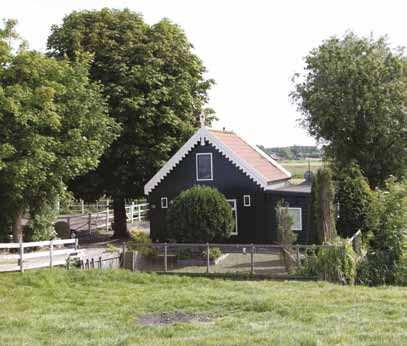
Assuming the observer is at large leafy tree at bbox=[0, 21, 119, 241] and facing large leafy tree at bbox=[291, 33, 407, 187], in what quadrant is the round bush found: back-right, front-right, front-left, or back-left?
front-right

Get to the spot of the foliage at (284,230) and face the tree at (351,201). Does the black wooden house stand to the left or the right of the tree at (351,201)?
left

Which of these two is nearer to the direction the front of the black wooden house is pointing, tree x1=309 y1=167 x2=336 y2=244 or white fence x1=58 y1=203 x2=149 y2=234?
the tree

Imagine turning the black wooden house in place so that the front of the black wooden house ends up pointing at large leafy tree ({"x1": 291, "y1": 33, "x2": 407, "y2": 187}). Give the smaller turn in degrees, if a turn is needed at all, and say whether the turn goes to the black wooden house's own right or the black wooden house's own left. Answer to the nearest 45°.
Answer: approximately 135° to the black wooden house's own left

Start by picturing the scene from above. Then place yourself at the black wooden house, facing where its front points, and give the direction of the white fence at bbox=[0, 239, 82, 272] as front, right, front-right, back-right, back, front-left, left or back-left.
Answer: front-right

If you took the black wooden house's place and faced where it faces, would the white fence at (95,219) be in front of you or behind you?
behind

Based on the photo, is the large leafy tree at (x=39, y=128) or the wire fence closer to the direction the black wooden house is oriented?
the wire fence

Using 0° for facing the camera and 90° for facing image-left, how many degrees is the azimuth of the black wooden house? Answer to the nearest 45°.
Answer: approximately 0°

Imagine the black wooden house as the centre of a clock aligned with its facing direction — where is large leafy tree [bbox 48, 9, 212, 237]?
The large leafy tree is roughly at 4 o'clock from the black wooden house.

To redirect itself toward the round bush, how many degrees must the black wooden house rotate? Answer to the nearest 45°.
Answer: approximately 45° to its right

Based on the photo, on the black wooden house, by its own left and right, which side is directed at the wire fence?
front

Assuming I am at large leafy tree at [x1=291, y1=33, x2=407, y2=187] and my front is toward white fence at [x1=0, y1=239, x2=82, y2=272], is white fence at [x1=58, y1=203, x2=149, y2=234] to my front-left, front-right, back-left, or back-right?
front-right

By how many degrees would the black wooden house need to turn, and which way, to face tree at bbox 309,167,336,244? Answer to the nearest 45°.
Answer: approximately 45° to its left

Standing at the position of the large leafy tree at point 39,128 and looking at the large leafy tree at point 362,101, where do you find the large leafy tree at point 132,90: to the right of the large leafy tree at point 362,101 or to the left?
left

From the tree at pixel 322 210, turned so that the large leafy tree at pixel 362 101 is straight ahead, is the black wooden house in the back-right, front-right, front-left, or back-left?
front-left

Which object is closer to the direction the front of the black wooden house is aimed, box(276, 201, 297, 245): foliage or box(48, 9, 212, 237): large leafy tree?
the foliage
